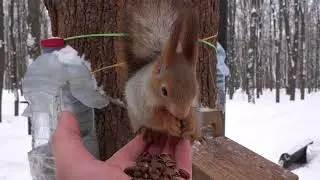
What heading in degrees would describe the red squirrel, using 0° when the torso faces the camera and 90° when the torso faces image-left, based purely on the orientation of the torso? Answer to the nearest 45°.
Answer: approximately 315°

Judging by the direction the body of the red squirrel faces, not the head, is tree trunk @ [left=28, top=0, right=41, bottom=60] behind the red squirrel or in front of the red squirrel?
behind
